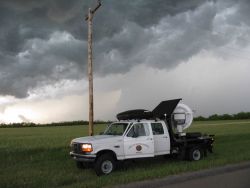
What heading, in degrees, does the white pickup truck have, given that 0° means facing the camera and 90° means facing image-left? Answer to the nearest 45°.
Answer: approximately 45°
